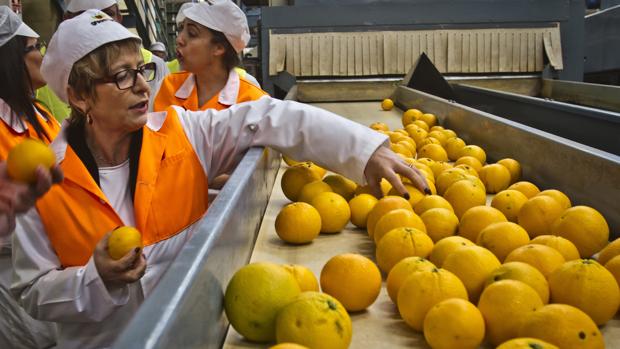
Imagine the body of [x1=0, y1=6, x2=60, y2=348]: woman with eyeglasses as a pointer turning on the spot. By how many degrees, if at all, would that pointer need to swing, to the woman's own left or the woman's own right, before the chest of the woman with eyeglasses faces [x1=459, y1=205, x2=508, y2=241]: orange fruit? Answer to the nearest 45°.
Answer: approximately 45° to the woman's own right

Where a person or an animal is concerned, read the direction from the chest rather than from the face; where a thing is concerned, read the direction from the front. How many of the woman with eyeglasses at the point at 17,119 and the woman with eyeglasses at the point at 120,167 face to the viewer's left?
0

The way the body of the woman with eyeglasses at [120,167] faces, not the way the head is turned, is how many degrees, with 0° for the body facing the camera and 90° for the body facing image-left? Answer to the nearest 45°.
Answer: approximately 315°

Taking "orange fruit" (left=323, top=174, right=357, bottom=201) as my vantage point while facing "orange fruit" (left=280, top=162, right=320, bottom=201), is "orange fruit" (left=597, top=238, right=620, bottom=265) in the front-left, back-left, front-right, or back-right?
back-left

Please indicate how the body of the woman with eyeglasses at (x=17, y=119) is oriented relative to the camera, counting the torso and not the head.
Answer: to the viewer's right

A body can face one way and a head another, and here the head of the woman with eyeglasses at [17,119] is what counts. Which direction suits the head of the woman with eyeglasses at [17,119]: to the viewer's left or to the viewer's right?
to the viewer's right

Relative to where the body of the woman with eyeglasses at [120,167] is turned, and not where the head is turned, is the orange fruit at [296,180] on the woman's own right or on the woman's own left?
on the woman's own left

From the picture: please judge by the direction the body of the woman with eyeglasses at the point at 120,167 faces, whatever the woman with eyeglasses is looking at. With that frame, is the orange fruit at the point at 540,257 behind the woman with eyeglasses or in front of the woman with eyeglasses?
in front
